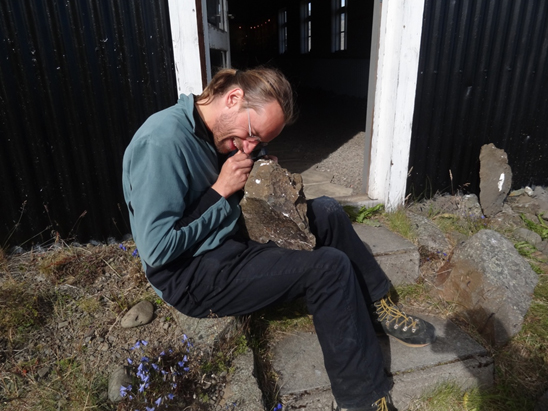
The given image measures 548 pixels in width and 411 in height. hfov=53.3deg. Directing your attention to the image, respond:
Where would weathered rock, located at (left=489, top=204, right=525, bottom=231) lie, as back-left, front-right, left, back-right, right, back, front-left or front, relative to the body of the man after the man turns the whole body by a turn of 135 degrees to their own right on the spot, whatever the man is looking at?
back

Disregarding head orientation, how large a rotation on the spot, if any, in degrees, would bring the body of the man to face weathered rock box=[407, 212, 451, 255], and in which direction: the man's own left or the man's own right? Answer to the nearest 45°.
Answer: approximately 45° to the man's own left

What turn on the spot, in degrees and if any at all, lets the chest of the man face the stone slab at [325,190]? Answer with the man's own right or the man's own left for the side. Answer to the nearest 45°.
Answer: approximately 90° to the man's own left

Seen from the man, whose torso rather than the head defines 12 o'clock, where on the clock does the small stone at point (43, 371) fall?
The small stone is roughly at 6 o'clock from the man.

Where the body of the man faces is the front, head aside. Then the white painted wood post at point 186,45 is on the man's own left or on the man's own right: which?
on the man's own left

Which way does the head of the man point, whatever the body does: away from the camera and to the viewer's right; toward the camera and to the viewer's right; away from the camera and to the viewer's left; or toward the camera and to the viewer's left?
toward the camera and to the viewer's right

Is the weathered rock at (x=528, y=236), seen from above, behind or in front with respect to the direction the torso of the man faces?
in front

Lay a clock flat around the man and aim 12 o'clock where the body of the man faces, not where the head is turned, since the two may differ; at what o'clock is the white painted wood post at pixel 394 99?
The white painted wood post is roughly at 10 o'clock from the man.

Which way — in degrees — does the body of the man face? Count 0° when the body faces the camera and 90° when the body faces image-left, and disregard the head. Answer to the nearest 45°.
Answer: approximately 270°

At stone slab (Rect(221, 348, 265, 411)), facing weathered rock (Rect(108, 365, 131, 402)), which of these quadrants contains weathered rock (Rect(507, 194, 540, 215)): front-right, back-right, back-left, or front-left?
back-right

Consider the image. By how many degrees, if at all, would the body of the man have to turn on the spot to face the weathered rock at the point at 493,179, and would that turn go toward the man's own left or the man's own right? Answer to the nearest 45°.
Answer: approximately 45° to the man's own left
